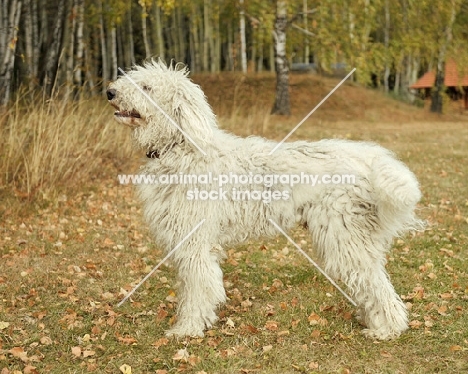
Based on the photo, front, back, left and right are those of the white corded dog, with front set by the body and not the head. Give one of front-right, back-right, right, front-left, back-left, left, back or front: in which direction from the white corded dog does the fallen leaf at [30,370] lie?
front-left

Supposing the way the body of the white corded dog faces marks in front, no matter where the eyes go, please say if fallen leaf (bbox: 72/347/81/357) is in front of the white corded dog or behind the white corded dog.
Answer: in front

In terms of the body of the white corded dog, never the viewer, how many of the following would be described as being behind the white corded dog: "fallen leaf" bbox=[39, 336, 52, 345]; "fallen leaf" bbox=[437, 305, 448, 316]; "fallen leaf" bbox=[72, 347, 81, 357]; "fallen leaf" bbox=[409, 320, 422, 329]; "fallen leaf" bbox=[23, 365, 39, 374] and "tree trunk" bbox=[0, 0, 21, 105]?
2

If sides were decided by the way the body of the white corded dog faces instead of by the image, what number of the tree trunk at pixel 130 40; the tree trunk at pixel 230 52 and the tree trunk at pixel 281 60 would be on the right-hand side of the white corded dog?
3

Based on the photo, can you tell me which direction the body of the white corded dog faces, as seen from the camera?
to the viewer's left

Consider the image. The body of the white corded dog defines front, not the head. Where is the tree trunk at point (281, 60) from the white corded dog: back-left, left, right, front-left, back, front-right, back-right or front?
right

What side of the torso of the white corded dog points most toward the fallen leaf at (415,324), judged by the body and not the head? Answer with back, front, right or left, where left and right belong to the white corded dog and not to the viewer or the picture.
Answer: back

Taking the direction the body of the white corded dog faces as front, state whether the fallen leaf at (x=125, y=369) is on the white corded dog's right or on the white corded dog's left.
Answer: on the white corded dog's left

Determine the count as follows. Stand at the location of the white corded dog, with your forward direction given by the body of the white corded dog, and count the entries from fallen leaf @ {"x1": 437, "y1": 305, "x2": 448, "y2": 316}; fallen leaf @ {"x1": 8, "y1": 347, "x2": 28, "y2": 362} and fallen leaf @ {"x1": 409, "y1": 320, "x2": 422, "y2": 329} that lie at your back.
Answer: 2

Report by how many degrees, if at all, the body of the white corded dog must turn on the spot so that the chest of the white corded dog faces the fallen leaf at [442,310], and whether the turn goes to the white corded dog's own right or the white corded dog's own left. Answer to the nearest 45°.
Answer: approximately 180°
